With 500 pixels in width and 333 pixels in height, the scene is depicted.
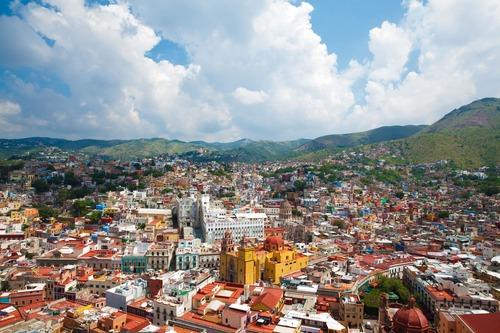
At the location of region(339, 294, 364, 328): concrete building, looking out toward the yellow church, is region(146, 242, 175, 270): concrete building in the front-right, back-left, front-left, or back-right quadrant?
front-left

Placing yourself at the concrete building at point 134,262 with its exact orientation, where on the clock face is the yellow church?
The yellow church is roughly at 10 o'clock from the concrete building.

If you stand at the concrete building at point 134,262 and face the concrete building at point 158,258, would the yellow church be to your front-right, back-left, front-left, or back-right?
front-right

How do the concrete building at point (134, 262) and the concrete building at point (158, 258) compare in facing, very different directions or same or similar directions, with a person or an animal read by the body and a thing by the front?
same or similar directions

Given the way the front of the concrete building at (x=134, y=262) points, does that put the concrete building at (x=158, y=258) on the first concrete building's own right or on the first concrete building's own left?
on the first concrete building's own left

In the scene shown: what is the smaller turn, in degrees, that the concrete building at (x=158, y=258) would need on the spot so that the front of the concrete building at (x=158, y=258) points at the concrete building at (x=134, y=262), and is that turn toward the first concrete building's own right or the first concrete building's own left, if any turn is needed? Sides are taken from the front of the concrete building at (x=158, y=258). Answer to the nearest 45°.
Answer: approximately 90° to the first concrete building's own right

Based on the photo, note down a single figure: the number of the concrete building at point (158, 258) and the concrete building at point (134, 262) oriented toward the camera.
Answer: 2

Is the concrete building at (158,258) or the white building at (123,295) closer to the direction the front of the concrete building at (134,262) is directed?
the white building

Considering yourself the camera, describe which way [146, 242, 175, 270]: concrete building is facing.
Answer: facing the viewer

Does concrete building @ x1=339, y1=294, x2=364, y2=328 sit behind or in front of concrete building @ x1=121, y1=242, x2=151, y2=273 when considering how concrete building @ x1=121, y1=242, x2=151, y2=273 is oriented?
in front

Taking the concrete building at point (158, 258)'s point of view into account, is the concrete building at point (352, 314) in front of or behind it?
in front

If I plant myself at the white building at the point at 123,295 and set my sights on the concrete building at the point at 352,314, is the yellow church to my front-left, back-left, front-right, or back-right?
front-left
